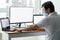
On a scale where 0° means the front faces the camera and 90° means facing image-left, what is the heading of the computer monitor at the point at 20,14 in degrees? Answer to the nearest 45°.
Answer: approximately 0°
